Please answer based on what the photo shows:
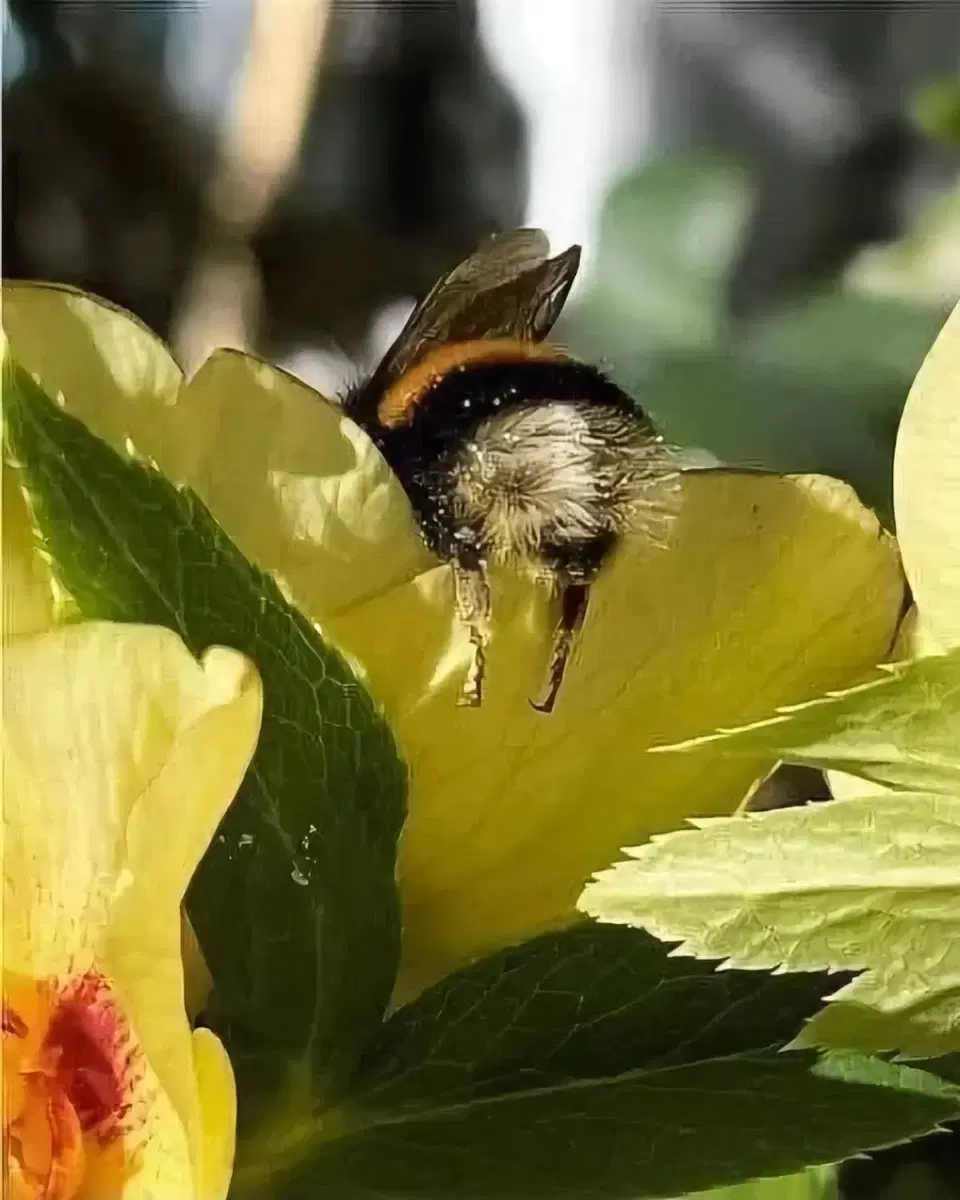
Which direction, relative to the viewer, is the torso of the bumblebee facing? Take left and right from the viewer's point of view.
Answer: facing away from the viewer and to the left of the viewer
